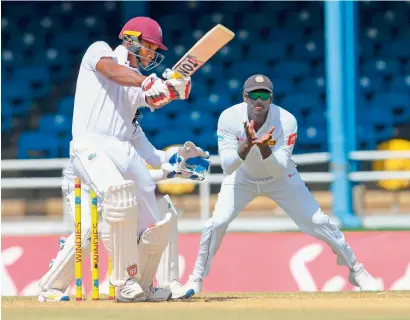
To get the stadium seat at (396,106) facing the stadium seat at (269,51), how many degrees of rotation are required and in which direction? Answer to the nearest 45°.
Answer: approximately 90° to its right

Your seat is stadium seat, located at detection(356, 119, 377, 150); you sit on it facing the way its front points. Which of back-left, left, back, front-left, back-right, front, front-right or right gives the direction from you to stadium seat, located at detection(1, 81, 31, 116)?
right

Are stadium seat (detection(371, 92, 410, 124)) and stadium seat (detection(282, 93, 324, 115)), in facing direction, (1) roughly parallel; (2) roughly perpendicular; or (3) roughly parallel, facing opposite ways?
roughly parallel

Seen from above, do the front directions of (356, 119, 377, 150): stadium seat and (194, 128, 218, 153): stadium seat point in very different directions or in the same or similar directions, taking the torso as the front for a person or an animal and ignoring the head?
same or similar directions

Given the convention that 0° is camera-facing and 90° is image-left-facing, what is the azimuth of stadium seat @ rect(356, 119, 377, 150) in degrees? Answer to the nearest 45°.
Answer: approximately 0°

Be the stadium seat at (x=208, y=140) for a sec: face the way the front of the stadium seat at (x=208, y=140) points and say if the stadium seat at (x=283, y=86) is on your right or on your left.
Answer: on your left

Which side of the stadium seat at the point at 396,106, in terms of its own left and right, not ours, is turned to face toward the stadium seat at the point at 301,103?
right

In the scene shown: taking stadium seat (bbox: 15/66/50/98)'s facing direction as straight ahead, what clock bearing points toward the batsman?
The batsman is roughly at 12 o'clock from the stadium seat.

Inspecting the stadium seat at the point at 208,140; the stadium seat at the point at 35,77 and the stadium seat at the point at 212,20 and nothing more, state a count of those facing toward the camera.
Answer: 3

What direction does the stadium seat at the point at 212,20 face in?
toward the camera

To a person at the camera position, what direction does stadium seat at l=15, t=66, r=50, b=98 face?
facing the viewer
